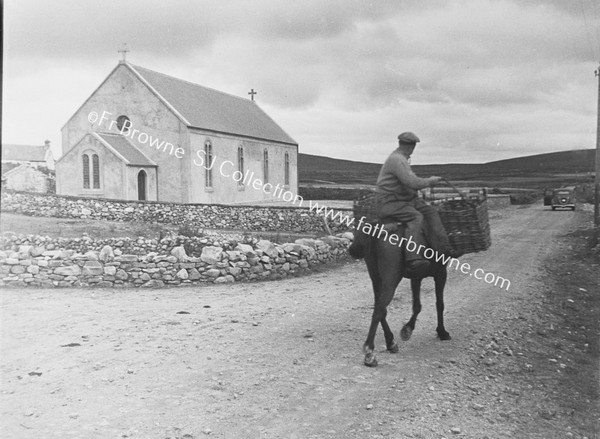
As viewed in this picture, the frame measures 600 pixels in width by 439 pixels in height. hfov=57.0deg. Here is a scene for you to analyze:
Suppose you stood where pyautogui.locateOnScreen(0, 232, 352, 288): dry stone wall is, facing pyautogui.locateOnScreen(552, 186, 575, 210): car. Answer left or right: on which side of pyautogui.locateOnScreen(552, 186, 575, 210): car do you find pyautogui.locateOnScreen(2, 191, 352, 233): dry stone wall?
left

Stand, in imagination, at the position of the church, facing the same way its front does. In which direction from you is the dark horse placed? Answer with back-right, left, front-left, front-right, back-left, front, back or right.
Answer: front-left

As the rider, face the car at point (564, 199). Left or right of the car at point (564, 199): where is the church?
left

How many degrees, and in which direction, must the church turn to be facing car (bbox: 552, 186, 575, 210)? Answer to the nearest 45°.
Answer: approximately 135° to its left

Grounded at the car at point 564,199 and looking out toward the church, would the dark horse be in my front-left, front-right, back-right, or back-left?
front-left

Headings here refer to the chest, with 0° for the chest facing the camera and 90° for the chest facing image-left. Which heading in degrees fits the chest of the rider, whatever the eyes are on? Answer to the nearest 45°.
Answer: approximately 270°

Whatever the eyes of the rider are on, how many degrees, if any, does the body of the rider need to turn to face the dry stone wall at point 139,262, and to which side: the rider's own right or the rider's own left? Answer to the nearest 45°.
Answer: approximately 135° to the rider's own left

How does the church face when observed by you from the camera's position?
facing the viewer and to the left of the viewer

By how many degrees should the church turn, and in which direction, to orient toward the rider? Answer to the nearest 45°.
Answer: approximately 45° to its left
